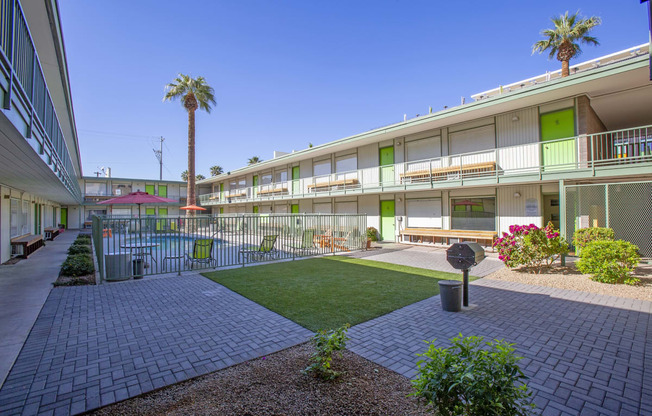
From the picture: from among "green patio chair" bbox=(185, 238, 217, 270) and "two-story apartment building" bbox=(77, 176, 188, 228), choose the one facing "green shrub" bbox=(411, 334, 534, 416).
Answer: the two-story apartment building

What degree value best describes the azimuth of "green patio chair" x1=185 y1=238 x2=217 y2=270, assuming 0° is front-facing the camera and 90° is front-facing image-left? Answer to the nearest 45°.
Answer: approximately 135°

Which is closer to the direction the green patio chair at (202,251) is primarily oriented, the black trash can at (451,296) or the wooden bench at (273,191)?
the wooden bench

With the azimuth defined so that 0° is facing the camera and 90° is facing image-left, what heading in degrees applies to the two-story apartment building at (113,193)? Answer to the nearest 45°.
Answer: approximately 0°

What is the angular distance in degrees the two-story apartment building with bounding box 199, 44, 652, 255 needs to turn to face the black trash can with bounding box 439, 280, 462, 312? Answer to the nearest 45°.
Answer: approximately 45° to its left

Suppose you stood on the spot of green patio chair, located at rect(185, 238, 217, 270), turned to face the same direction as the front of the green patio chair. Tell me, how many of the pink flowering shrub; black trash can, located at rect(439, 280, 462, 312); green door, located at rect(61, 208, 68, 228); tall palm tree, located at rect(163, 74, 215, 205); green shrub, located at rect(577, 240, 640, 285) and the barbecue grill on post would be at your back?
4

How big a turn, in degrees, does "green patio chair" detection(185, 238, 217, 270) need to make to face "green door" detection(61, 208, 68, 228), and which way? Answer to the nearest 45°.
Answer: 0° — it already faces it

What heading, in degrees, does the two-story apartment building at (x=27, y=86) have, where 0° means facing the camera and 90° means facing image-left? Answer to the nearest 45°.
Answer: approximately 270°

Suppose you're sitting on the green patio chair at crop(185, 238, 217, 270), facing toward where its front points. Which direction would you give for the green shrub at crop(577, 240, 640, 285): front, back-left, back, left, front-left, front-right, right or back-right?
back

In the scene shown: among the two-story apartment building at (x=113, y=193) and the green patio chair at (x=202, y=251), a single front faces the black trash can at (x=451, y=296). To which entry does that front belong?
the two-story apartment building

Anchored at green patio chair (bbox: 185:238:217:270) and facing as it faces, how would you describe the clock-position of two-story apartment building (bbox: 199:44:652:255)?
The two-story apartment building is roughly at 5 o'clock from the green patio chair.

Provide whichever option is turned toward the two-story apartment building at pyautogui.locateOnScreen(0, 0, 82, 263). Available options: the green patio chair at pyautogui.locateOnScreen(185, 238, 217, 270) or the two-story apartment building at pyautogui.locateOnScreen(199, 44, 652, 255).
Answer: the two-story apartment building at pyautogui.locateOnScreen(199, 44, 652, 255)
